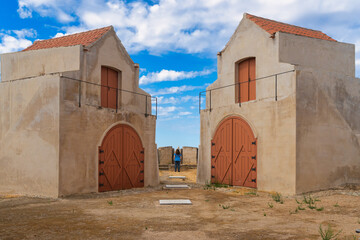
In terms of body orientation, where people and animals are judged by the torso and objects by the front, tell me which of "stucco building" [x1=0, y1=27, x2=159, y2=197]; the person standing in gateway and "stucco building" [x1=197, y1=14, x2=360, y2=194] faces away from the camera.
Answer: the person standing in gateway

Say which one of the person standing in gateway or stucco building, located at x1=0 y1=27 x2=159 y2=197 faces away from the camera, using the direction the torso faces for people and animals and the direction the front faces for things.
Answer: the person standing in gateway

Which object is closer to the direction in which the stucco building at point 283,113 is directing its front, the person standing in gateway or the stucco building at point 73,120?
the stucco building

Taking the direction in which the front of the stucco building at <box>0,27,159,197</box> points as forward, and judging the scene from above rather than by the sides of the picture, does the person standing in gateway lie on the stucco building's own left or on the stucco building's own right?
on the stucco building's own left

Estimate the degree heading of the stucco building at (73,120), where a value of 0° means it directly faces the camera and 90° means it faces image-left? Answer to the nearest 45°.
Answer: approximately 315°

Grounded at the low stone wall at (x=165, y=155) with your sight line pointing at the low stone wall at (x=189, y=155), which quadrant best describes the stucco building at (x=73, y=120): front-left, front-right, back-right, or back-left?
back-right

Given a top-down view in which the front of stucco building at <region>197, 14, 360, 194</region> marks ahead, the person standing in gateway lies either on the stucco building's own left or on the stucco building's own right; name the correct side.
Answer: on the stucco building's own right

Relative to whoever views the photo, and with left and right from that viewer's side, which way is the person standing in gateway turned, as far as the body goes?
facing away from the viewer
